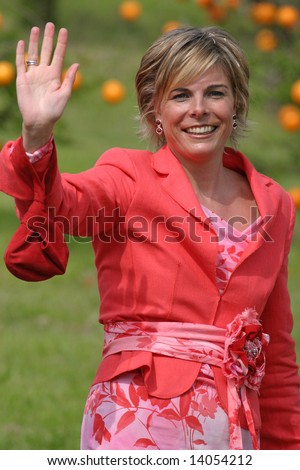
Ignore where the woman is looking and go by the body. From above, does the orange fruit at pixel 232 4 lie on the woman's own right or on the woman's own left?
on the woman's own left

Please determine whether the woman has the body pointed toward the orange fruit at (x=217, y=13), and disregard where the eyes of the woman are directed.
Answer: no

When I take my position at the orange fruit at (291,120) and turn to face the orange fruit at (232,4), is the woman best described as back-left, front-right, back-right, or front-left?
back-left

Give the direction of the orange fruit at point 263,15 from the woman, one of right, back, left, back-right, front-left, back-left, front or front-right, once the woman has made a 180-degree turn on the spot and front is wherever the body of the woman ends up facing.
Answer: front-right

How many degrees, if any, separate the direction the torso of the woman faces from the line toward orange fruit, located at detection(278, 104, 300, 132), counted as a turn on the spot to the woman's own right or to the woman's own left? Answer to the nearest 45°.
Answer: approximately 135° to the woman's own left

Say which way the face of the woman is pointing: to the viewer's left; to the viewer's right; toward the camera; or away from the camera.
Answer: toward the camera

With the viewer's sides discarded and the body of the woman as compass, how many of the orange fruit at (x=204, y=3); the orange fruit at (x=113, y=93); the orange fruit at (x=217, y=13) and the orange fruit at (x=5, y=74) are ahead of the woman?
0

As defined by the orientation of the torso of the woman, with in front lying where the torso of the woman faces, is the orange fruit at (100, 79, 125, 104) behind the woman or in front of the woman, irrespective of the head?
behind

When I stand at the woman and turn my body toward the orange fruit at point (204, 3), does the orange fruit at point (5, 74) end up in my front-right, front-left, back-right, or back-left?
front-left

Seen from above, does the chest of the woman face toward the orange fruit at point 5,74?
no

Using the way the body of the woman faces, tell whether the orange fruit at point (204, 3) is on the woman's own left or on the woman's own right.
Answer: on the woman's own left

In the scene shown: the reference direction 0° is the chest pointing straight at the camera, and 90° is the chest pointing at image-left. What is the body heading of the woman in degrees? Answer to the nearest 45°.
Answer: approximately 315°
